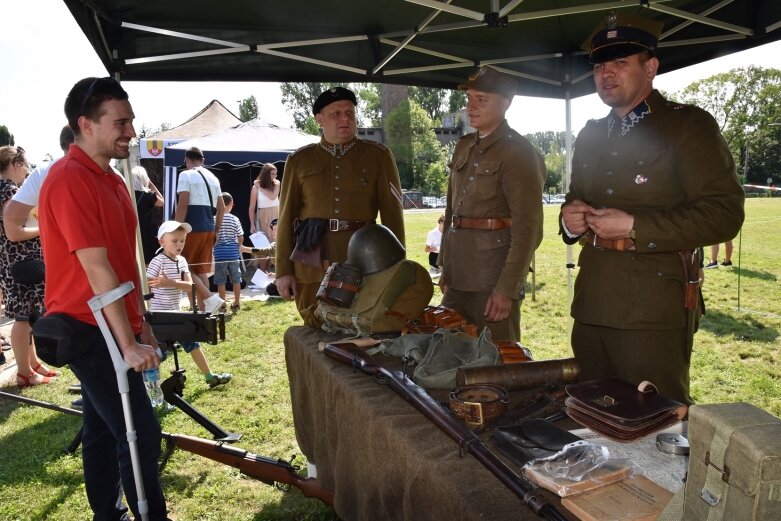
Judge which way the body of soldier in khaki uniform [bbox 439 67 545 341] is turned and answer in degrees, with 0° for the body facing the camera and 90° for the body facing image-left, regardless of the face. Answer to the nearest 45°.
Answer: approximately 45°

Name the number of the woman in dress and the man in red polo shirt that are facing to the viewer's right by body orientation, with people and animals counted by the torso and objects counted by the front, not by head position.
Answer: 2

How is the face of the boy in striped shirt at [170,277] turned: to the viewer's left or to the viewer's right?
to the viewer's right

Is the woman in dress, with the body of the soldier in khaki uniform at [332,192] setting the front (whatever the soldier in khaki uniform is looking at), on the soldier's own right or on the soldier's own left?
on the soldier's own right

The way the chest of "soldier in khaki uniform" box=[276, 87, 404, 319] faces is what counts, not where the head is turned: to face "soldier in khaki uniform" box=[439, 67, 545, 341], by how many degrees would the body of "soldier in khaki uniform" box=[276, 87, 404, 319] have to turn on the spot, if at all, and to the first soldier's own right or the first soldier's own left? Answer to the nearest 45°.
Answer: approximately 45° to the first soldier's own left

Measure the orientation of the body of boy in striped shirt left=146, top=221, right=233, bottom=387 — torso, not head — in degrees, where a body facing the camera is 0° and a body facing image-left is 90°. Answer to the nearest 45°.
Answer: approximately 315°

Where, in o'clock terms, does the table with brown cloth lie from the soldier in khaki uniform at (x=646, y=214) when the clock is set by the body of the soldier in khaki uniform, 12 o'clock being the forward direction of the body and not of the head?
The table with brown cloth is roughly at 12 o'clock from the soldier in khaki uniform.

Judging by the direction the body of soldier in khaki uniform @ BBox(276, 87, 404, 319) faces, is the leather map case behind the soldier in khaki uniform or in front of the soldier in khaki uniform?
in front

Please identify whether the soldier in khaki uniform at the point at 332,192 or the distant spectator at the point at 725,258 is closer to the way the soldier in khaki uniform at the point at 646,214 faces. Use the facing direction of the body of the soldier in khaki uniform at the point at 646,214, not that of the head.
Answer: the soldier in khaki uniform

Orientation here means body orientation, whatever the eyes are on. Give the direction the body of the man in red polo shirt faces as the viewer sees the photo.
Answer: to the viewer's right
